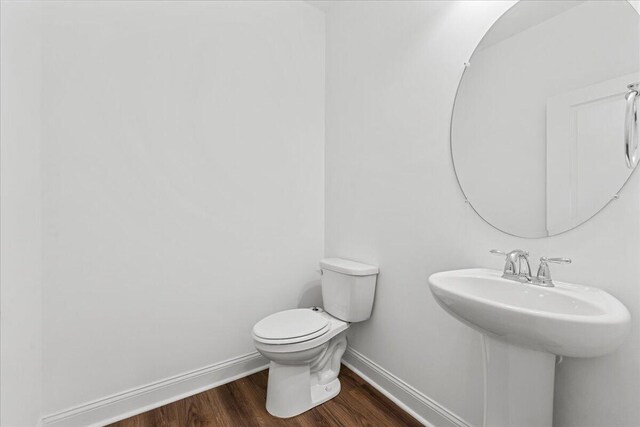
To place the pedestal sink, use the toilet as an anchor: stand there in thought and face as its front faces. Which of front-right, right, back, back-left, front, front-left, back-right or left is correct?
left

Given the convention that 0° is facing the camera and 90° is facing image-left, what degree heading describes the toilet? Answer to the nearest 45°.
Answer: approximately 45°
